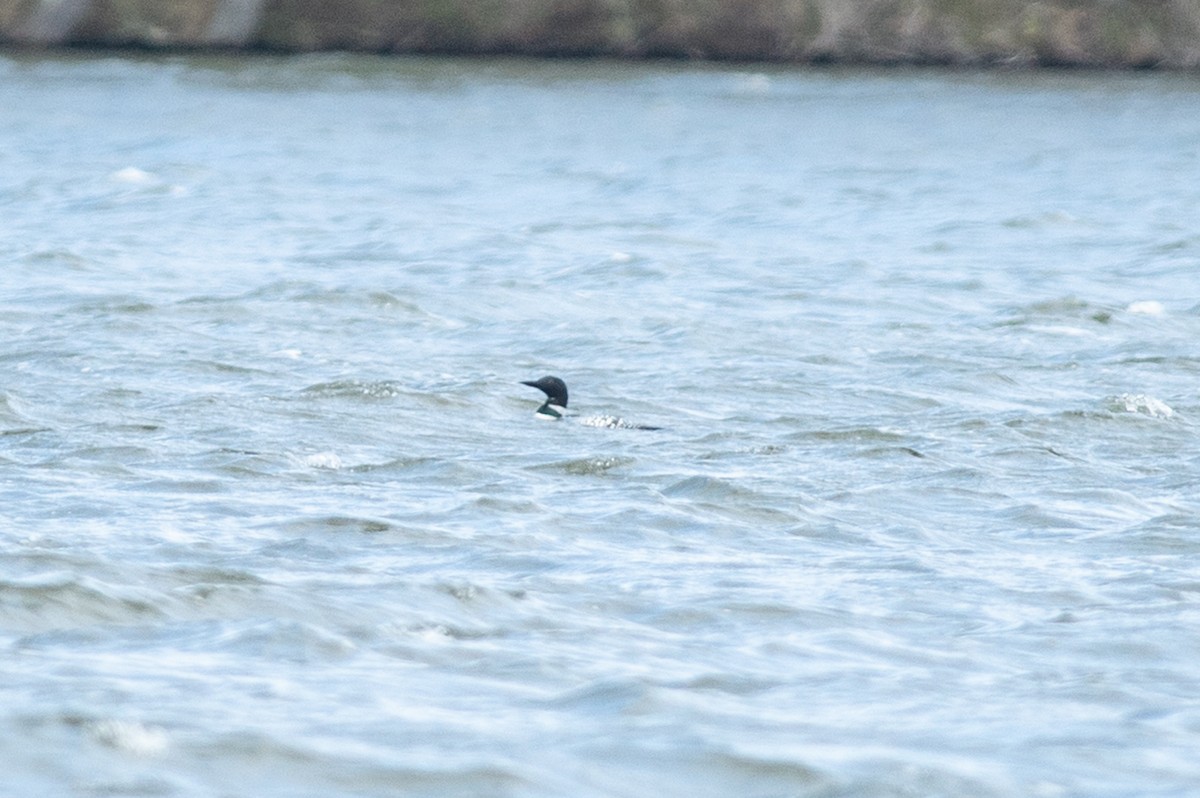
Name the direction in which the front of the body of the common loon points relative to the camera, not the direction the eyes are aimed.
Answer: to the viewer's left
